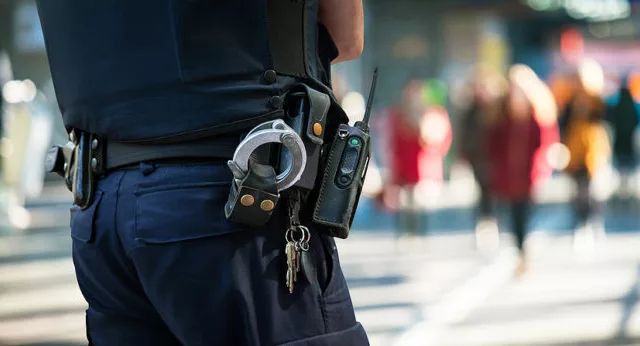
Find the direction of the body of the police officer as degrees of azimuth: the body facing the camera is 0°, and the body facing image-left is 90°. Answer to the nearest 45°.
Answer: approximately 225°

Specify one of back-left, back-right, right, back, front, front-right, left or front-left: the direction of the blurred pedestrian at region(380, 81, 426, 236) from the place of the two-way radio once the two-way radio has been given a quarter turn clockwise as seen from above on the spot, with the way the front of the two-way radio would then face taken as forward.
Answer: back

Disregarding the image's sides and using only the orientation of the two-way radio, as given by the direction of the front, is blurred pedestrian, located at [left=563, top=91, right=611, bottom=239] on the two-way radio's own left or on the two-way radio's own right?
on the two-way radio's own left

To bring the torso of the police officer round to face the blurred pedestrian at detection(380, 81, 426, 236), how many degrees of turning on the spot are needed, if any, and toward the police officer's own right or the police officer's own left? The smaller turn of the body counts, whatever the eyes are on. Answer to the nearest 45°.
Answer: approximately 45° to the police officer's own left

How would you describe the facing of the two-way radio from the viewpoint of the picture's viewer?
facing to the right of the viewer

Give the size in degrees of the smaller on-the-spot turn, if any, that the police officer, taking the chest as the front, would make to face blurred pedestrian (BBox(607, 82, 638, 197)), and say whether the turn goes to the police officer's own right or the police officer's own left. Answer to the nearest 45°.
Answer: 0° — they already face them

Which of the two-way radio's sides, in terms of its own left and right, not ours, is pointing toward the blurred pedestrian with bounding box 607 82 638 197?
left
